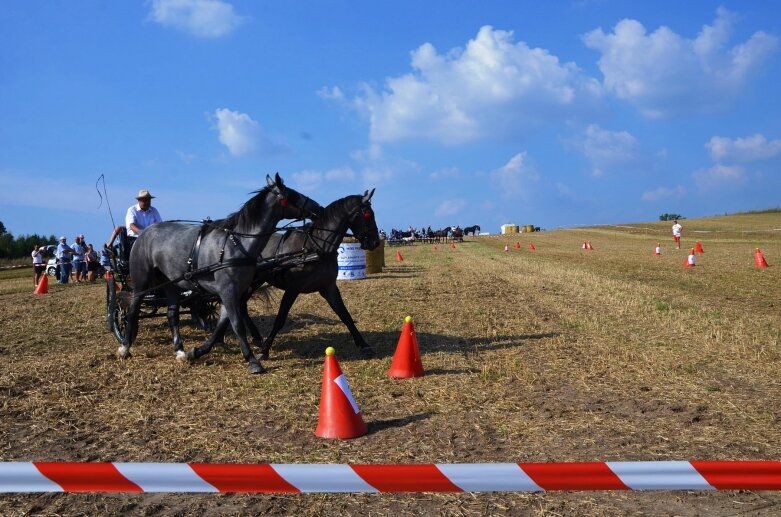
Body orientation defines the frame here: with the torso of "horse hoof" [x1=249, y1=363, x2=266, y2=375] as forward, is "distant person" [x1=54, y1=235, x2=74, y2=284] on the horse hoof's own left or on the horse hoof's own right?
on the horse hoof's own left

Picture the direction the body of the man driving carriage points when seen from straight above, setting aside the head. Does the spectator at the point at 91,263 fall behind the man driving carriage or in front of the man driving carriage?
behind

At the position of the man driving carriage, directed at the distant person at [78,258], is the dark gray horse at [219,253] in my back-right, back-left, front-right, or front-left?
back-right

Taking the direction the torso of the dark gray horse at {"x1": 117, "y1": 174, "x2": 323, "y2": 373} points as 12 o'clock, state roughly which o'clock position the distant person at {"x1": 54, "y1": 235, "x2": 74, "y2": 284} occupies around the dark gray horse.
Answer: The distant person is roughly at 7 o'clock from the dark gray horse.

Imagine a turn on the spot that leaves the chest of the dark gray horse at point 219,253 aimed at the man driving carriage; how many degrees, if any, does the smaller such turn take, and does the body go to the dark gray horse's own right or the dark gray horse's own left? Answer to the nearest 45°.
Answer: approximately 180°

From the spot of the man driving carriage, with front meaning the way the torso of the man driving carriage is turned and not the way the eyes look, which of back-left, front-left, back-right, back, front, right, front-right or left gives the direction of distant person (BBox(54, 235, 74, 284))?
back-left

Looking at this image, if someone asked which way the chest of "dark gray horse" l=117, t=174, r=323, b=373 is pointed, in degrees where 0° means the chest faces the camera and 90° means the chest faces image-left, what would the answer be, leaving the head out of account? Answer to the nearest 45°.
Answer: approximately 315°

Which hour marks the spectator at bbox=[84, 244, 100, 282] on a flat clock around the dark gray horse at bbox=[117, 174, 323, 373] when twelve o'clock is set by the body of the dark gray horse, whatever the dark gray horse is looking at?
The spectator is roughly at 7 o'clock from the dark gray horse.

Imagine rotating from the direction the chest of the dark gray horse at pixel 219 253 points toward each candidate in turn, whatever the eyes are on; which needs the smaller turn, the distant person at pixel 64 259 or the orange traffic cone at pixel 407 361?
the orange traffic cone

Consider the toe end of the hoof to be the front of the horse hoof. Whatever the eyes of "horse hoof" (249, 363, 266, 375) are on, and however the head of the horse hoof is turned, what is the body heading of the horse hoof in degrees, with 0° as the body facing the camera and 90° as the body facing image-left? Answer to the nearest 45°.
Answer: approximately 270°
